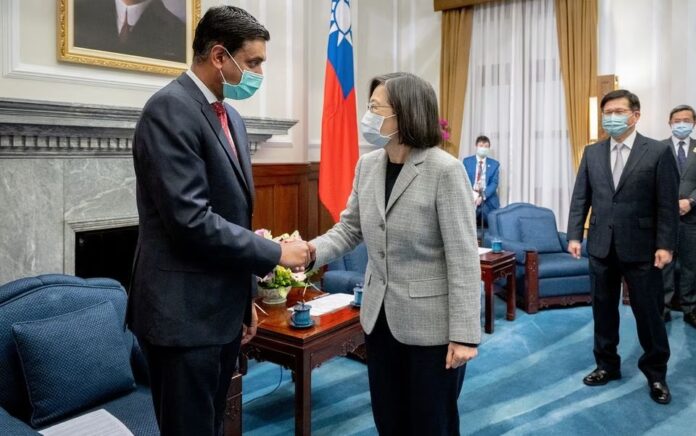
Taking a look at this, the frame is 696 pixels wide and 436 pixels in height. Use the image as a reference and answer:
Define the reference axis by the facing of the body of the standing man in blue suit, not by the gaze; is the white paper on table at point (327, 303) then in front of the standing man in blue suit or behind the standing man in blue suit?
in front

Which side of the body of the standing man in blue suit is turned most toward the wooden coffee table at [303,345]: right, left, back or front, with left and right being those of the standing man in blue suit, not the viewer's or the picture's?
front

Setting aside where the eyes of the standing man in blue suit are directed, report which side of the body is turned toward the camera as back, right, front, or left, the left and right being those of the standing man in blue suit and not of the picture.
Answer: front

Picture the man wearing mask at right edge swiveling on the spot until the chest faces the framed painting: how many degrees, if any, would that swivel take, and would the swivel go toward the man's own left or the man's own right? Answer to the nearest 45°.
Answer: approximately 45° to the man's own right

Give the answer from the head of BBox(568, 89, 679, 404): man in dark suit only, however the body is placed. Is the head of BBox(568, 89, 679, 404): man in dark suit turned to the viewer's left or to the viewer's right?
to the viewer's left

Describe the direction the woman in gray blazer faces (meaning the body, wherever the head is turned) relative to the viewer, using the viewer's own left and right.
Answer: facing the viewer and to the left of the viewer

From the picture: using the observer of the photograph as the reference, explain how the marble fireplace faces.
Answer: facing the viewer and to the right of the viewer

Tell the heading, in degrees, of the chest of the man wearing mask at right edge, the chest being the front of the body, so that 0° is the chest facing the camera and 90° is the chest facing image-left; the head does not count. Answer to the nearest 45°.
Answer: approximately 0°

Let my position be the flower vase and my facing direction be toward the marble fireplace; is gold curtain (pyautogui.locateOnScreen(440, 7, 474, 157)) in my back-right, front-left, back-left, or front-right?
back-right

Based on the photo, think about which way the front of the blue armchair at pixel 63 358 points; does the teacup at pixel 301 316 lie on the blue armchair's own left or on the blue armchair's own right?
on the blue armchair's own left

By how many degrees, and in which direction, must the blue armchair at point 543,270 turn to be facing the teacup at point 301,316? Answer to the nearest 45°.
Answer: approximately 45° to its right

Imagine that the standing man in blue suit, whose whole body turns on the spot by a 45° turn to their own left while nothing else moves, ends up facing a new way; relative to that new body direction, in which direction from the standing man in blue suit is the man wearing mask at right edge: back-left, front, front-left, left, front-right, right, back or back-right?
front

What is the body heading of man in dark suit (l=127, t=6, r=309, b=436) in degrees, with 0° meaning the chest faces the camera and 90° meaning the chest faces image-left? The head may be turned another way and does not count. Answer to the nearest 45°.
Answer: approximately 315°

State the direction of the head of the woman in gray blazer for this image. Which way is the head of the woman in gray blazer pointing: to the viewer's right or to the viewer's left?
to the viewer's left

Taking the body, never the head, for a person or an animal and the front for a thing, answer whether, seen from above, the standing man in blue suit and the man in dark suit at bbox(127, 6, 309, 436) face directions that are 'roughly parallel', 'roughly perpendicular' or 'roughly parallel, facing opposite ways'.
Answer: roughly perpendicular
